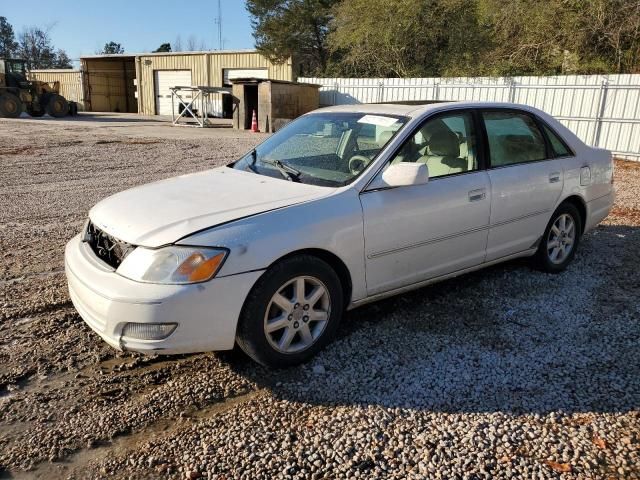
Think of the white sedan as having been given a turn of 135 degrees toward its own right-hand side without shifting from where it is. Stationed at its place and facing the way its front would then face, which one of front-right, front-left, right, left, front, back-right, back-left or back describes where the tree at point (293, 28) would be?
front

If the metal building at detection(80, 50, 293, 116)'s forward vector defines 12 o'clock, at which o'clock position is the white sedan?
The white sedan is roughly at 12 o'clock from the metal building.

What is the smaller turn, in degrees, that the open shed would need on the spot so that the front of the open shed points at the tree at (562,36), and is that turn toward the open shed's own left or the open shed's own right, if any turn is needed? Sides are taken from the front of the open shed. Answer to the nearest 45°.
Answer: approximately 90° to the open shed's own left

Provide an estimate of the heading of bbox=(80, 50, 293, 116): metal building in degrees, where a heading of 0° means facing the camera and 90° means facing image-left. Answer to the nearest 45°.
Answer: approximately 0°

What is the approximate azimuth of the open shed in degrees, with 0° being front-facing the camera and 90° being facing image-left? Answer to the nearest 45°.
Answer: approximately 45°

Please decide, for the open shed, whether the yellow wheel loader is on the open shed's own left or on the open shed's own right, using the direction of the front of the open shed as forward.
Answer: on the open shed's own right

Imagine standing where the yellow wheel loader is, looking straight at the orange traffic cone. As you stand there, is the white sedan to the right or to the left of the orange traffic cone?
right

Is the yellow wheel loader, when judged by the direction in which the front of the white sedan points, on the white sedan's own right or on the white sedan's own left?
on the white sedan's own right

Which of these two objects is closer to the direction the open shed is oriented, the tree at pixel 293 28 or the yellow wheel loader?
the yellow wheel loader

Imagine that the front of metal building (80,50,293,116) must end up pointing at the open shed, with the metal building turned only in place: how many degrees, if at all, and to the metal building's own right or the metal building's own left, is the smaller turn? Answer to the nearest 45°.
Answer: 0° — it already faces it

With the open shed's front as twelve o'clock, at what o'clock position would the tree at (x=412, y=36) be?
The tree is roughly at 7 o'clock from the open shed.

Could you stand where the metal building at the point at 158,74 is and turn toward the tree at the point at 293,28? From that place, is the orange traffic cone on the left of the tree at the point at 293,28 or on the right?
right

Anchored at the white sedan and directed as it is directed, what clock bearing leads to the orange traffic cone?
The orange traffic cone is roughly at 4 o'clock from the white sedan.
